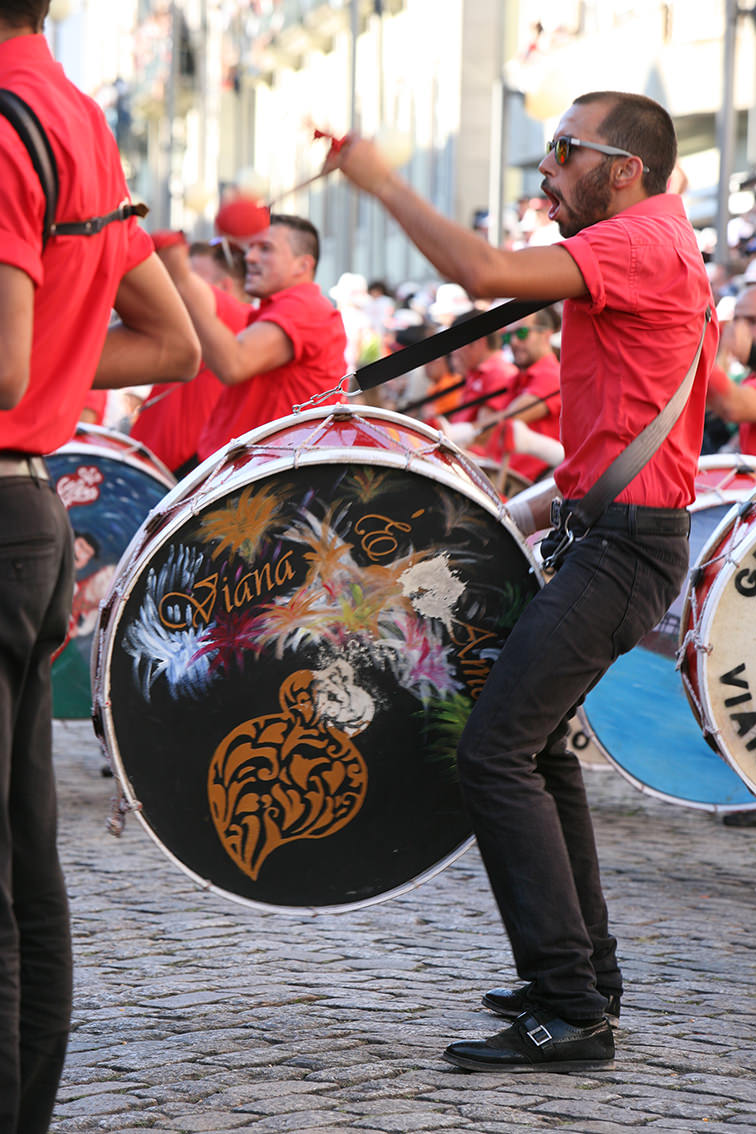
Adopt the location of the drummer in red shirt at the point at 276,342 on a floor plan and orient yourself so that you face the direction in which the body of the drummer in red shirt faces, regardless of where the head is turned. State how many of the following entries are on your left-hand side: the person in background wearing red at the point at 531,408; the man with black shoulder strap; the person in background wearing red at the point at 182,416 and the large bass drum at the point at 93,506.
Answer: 1

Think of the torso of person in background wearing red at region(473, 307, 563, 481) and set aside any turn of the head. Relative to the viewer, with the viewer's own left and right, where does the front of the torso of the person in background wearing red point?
facing the viewer and to the left of the viewer

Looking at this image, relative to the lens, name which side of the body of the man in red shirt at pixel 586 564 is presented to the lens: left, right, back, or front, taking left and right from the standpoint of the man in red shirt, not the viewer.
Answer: left

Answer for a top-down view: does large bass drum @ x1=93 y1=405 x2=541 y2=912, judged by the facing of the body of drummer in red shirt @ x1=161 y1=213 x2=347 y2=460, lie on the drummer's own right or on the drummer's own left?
on the drummer's own left

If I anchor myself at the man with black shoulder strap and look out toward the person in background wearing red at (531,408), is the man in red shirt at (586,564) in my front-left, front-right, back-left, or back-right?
front-right

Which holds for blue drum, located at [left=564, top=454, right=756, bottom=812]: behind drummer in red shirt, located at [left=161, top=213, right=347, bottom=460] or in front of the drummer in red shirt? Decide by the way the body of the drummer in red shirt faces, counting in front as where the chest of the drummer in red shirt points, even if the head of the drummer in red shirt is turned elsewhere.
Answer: behind

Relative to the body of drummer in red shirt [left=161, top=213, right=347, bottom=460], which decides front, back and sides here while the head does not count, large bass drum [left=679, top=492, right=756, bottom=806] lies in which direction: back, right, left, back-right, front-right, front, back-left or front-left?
back-left

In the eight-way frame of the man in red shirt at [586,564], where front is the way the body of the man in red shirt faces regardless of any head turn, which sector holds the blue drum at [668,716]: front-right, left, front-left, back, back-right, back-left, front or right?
right

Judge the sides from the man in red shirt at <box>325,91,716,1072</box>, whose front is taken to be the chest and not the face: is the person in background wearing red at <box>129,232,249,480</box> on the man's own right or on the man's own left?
on the man's own right

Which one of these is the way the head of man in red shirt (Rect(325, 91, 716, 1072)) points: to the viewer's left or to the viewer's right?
to the viewer's left

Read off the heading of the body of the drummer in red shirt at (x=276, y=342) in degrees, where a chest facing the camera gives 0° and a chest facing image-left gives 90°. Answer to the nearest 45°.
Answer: approximately 90°

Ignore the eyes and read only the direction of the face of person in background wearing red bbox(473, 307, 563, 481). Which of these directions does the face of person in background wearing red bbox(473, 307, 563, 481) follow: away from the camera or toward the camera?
toward the camera

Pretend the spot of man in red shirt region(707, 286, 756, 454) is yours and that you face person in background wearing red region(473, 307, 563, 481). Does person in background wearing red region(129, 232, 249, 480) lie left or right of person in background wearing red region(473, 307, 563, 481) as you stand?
left
